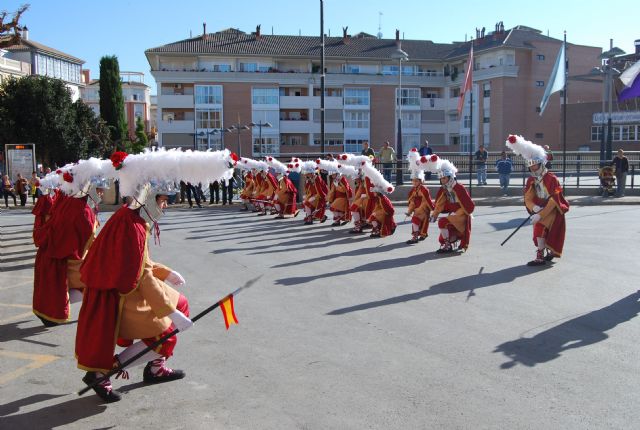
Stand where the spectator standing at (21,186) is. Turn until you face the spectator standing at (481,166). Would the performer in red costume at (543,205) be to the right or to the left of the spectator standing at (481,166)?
right

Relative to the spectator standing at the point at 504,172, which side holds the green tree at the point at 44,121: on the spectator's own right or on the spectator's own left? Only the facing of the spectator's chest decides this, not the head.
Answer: on the spectator's own right

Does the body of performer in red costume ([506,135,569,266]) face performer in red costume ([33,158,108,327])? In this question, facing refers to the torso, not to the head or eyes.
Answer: yes

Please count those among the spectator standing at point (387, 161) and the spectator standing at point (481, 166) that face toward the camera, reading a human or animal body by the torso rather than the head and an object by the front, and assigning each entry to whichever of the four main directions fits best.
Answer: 2

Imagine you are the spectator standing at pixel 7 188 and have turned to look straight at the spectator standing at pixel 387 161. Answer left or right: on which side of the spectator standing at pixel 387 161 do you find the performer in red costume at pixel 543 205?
right

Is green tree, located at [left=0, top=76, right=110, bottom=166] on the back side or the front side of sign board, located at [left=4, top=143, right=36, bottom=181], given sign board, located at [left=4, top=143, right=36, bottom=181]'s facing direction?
on the back side

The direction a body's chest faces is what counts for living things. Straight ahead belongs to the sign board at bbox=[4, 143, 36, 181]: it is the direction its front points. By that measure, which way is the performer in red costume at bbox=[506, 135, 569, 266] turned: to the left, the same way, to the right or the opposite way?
to the right
